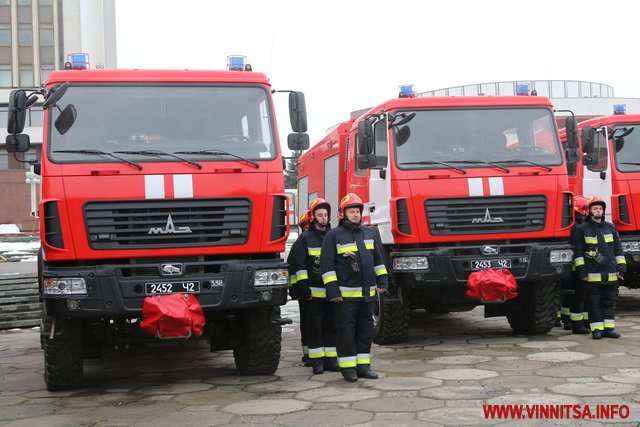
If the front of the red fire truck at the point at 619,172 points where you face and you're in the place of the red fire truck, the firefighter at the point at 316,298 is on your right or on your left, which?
on your right

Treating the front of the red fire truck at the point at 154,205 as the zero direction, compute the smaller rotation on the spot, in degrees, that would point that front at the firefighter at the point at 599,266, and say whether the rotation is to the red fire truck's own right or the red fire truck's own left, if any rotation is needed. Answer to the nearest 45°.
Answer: approximately 90° to the red fire truck's own left

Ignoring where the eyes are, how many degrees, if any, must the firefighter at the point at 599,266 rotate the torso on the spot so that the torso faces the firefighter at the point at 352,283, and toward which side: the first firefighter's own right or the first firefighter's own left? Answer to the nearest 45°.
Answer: approximately 45° to the first firefighter's own right

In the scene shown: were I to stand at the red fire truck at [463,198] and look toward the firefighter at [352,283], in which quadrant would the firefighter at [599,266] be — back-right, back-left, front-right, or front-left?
front-left

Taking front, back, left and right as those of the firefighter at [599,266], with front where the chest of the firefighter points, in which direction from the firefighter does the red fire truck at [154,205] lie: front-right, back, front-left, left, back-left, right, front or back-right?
front-right

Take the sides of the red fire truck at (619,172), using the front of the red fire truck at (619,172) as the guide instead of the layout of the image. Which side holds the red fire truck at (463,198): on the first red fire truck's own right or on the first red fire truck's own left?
on the first red fire truck's own right

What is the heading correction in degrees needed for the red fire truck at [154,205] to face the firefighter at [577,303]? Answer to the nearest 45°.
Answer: approximately 90° to its left

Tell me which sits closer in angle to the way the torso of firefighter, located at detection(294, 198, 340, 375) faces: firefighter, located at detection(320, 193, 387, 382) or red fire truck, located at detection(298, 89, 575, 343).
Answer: the firefighter

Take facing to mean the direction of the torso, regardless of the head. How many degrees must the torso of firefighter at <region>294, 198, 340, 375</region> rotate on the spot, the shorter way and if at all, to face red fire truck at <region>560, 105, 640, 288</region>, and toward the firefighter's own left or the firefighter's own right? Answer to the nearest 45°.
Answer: approximately 90° to the firefighter's own left

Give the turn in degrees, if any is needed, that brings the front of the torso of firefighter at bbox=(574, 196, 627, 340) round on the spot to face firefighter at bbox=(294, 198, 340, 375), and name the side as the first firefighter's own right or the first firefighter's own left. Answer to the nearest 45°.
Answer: approximately 45° to the first firefighter's own right

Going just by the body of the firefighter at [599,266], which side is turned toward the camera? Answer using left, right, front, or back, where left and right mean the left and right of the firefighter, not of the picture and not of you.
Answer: front

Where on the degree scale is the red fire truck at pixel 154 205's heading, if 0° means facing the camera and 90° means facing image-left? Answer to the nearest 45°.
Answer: approximately 0°

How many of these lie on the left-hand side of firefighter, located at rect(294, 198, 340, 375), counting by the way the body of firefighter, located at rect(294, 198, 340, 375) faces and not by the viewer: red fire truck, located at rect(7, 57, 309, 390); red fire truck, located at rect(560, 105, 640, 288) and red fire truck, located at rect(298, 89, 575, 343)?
2

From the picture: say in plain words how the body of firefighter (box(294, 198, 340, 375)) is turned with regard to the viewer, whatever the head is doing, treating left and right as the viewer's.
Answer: facing the viewer and to the right of the viewer
